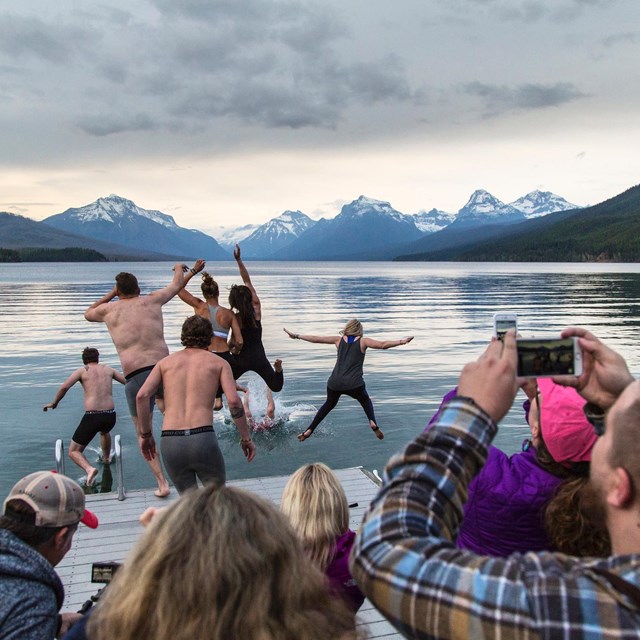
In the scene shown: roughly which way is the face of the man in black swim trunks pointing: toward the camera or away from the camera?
away from the camera

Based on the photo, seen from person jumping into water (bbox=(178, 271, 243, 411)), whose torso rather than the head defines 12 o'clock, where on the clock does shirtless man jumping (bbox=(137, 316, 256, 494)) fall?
The shirtless man jumping is roughly at 6 o'clock from the person jumping into water.

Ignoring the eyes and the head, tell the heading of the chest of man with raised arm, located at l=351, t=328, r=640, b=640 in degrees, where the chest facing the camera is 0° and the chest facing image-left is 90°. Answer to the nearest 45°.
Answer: approximately 135°

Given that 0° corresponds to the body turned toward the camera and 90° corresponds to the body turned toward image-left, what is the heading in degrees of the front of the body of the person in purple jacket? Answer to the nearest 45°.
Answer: approximately 135°

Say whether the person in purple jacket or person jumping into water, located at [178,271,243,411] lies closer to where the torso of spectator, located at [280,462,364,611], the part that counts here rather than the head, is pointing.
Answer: the person jumping into water

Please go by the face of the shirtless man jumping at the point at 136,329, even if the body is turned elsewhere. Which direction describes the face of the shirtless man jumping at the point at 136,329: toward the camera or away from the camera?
away from the camera

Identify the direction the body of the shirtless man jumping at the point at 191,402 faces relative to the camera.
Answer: away from the camera

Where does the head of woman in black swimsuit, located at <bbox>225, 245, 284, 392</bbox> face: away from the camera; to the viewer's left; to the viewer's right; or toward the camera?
away from the camera

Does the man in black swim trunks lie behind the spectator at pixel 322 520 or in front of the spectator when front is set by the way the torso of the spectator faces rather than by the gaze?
in front

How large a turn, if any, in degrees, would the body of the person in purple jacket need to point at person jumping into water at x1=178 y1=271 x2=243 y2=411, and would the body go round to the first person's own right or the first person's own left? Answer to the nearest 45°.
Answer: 0° — they already face them

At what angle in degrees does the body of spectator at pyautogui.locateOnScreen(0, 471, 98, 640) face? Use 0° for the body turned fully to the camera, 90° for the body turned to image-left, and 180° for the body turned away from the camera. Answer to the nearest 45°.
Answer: approximately 225°

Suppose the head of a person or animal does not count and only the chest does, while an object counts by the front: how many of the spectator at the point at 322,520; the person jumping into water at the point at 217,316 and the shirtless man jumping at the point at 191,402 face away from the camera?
3

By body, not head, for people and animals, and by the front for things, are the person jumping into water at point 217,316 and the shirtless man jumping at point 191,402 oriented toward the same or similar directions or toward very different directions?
same or similar directions

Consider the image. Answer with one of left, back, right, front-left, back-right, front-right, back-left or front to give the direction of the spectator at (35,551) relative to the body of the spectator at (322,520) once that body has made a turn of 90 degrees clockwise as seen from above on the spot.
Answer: back-right

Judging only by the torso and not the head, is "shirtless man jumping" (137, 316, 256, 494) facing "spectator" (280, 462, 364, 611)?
no

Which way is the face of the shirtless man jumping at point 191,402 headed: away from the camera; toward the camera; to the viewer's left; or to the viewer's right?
away from the camera

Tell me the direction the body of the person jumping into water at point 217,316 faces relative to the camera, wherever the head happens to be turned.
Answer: away from the camera

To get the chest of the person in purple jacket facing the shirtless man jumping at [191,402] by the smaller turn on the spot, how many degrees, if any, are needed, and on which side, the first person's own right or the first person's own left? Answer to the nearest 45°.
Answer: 0° — they already face them

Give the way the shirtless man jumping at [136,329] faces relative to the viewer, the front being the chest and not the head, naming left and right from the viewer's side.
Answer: facing away from the viewer

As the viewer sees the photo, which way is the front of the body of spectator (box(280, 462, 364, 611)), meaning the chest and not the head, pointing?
away from the camera

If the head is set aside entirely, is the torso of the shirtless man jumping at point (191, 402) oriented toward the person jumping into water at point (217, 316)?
yes

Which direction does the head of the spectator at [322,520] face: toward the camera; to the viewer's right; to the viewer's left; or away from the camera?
away from the camera

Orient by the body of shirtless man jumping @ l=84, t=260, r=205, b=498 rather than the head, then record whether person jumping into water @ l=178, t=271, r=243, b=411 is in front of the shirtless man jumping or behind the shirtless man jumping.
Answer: in front
